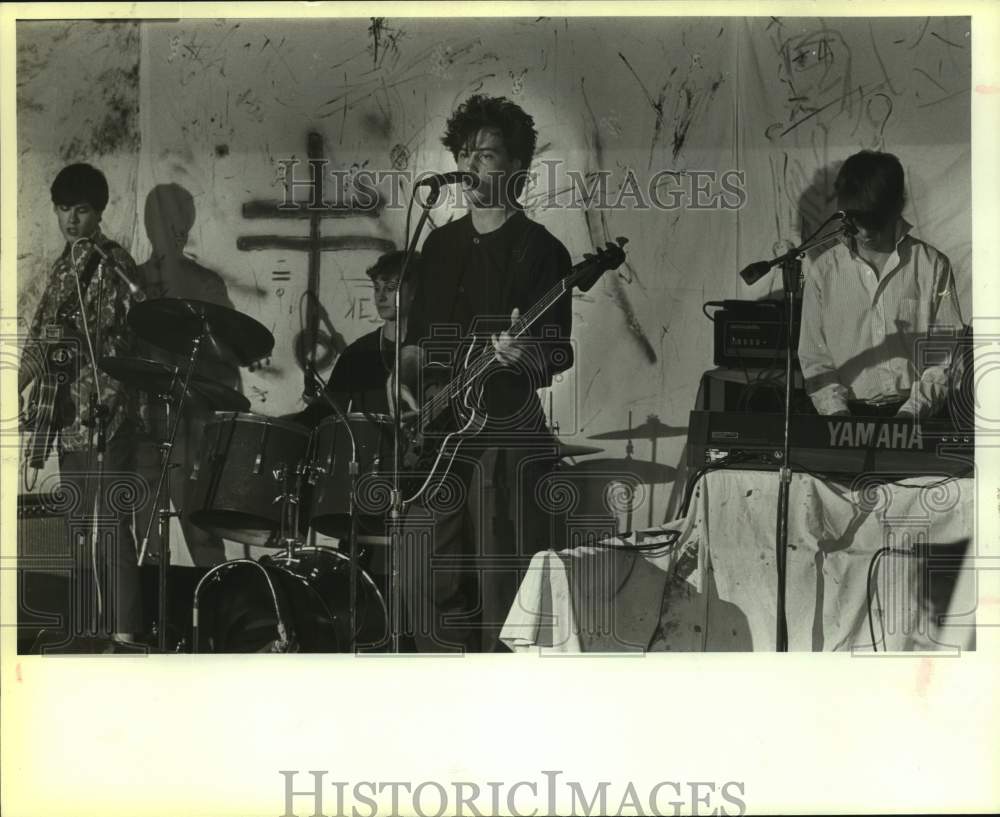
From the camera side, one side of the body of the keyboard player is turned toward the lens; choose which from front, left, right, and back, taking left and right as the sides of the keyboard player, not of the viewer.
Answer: front

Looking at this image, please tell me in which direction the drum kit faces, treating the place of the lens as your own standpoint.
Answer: facing the viewer and to the left of the viewer

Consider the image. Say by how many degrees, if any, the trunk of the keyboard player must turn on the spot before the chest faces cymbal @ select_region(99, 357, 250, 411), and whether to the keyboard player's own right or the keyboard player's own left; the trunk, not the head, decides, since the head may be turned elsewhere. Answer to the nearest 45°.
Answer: approximately 90° to the keyboard player's own right

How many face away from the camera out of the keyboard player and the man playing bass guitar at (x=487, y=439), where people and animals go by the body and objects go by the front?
0

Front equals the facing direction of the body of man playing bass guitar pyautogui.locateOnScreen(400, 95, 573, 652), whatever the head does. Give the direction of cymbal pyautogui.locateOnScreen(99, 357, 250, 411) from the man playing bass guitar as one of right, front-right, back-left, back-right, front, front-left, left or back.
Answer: front-right

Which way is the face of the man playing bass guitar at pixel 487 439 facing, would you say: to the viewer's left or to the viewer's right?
to the viewer's left

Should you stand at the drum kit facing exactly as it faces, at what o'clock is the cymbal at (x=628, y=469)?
The cymbal is roughly at 8 o'clock from the drum kit.

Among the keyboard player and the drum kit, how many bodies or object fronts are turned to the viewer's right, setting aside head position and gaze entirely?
0

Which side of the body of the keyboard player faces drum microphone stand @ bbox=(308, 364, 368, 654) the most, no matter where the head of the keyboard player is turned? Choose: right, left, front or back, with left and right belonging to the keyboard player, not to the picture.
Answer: right
